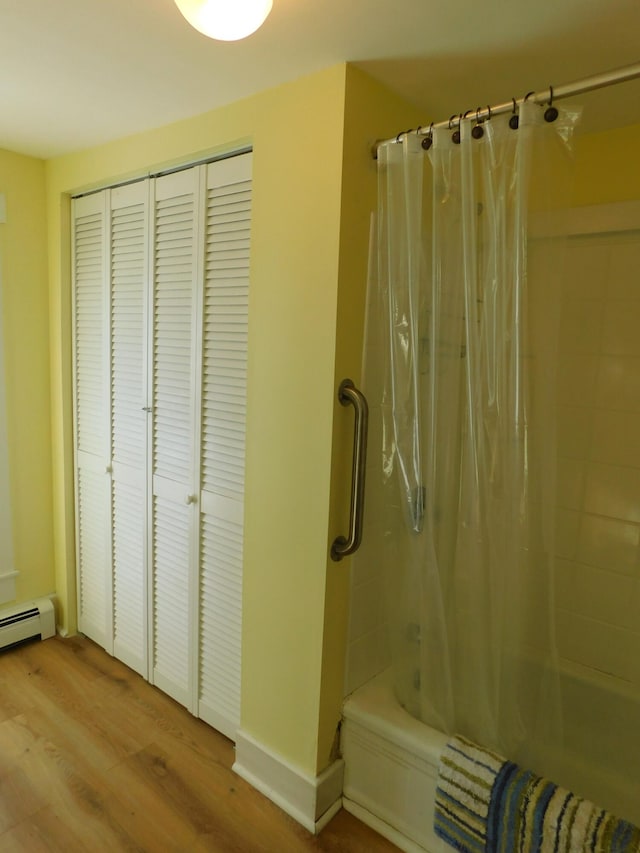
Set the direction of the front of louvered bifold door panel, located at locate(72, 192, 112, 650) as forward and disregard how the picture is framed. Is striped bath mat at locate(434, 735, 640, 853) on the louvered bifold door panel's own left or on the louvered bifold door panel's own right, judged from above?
on the louvered bifold door panel's own left

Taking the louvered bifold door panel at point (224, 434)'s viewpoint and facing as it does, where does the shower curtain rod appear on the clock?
The shower curtain rod is roughly at 9 o'clock from the louvered bifold door panel.

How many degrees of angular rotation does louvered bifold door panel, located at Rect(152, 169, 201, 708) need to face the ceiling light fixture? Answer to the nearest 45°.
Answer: approximately 45° to its left

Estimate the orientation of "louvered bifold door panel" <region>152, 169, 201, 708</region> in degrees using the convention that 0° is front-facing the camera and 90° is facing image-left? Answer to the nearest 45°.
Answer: approximately 45°

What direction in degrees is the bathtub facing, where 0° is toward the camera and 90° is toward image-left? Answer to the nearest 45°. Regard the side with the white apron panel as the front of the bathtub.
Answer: approximately 45°

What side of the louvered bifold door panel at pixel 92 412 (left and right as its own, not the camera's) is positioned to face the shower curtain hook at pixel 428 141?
left

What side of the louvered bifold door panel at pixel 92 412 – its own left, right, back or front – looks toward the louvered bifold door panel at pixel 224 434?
left
